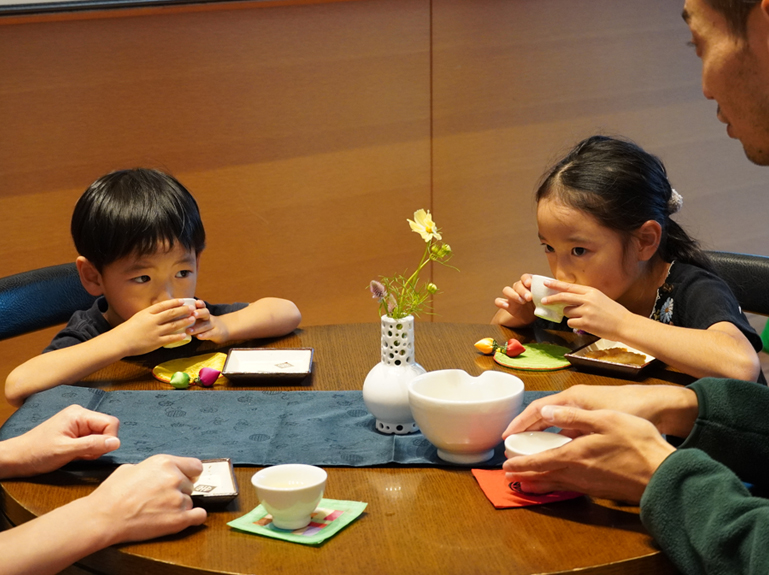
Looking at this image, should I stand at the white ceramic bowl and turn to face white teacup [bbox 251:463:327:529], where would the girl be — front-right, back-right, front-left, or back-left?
back-right

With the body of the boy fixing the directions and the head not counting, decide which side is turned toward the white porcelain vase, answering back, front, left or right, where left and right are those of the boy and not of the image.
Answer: front

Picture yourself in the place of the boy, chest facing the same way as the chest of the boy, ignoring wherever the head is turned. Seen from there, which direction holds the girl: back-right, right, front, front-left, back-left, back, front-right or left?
front-left

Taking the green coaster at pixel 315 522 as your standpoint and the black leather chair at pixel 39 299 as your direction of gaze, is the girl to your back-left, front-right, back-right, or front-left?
front-right

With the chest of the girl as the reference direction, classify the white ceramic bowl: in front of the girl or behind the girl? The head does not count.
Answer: in front

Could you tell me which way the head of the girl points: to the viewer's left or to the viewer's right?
to the viewer's left

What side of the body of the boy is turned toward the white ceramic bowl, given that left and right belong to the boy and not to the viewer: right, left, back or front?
front

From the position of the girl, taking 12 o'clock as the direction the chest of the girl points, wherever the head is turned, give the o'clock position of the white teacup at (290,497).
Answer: The white teacup is roughly at 11 o'clock from the girl.

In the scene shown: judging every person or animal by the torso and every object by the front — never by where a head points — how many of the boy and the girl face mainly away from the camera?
0

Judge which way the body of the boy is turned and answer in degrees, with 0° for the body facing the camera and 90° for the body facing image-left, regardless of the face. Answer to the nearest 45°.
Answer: approximately 315°

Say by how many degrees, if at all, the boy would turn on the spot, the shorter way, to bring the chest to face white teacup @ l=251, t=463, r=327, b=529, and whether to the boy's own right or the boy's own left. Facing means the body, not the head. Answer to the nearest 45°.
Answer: approximately 45° to the boy's own right

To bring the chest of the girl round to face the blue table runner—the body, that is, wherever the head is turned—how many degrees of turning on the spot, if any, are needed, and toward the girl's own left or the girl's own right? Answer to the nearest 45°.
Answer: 0° — they already face it

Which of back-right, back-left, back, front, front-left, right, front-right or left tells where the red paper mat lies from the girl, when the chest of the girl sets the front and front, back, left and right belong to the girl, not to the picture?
front-left

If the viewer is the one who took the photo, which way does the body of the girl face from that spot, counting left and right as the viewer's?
facing the viewer and to the left of the viewer
